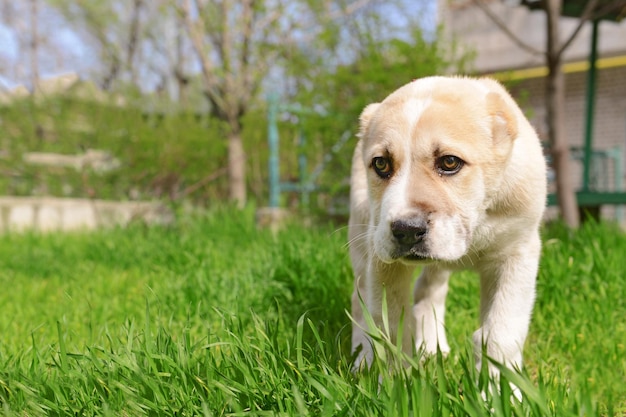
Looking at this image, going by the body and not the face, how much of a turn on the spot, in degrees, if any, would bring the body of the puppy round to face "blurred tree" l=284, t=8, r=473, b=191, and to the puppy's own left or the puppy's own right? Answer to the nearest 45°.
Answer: approximately 180°

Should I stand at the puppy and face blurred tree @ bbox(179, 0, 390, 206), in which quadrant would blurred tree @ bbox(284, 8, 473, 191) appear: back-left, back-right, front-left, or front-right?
front-right

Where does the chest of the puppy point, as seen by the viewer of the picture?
toward the camera

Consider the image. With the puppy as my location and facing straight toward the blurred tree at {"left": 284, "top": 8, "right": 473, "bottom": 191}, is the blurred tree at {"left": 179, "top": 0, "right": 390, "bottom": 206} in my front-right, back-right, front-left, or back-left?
front-left

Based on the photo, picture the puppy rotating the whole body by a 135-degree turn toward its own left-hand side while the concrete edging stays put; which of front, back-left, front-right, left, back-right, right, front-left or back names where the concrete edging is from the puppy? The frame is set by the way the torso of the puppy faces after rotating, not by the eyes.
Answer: left

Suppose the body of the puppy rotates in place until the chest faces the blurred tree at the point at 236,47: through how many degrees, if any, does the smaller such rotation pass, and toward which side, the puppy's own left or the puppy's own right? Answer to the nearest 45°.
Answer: approximately 135° to the puppy's own right
